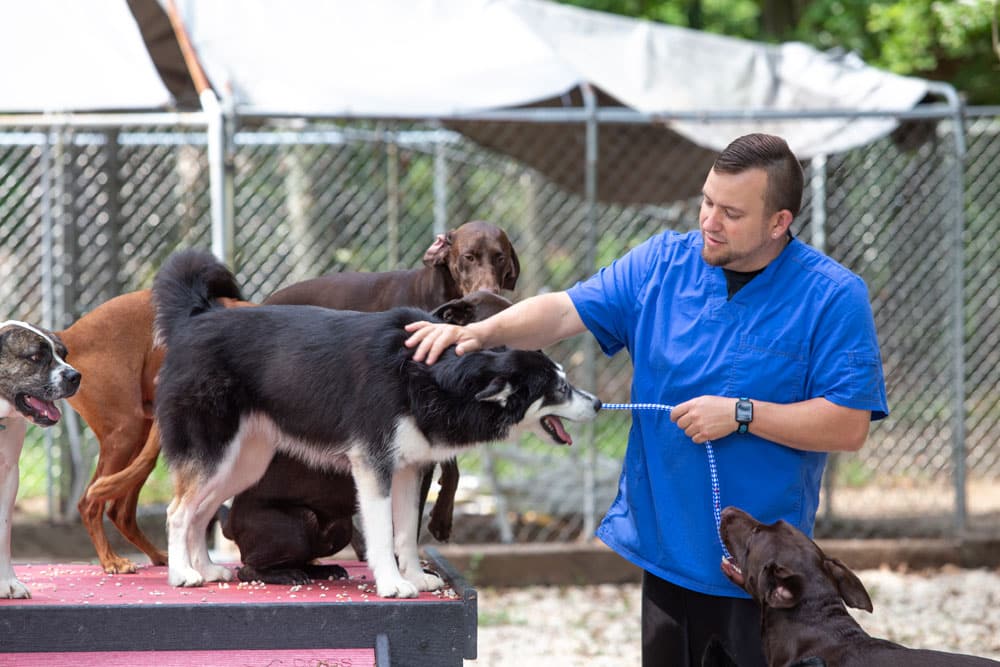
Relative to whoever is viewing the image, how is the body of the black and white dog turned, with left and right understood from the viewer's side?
facing to the right of the viewer

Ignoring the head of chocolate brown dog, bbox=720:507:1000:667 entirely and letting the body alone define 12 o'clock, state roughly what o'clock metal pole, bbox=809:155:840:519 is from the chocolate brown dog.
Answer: The metal pole is roughly at 3 o'clock from the chocolate brown dog.

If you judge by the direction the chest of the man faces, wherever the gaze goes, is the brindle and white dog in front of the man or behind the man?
in front

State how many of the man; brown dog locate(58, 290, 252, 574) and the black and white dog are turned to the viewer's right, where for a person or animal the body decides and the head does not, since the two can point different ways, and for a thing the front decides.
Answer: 2

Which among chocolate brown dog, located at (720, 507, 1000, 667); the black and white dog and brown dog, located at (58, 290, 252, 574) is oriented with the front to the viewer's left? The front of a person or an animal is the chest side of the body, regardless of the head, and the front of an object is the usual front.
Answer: the chocolate brown dog

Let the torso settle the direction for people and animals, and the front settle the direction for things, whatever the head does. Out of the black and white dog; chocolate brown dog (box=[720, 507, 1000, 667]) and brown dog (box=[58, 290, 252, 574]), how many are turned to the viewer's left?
1

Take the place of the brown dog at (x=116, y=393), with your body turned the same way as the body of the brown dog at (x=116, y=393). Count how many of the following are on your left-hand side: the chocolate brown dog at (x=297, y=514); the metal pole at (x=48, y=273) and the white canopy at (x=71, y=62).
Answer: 2

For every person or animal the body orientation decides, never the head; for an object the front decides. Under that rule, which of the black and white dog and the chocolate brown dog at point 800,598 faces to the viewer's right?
the black and white dog

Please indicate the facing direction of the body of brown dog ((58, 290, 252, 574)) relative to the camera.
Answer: to the viewer's right

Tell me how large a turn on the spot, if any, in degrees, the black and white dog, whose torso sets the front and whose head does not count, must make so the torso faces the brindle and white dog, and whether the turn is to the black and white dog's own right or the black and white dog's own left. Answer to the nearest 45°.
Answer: approximately 180°

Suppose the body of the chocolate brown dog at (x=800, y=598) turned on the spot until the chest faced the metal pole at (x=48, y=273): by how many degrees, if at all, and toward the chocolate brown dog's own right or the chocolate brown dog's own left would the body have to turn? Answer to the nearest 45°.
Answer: approximately 45° to the chocolate brown dog's own right

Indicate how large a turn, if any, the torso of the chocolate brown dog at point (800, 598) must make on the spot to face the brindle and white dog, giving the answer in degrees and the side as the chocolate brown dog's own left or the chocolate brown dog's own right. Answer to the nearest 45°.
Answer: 0° — it already faces it

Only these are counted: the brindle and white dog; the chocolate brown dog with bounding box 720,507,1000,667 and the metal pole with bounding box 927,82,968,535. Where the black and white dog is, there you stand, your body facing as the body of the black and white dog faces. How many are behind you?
1

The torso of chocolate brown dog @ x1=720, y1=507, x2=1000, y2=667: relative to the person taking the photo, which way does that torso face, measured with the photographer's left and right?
facing to the left of the viewer
